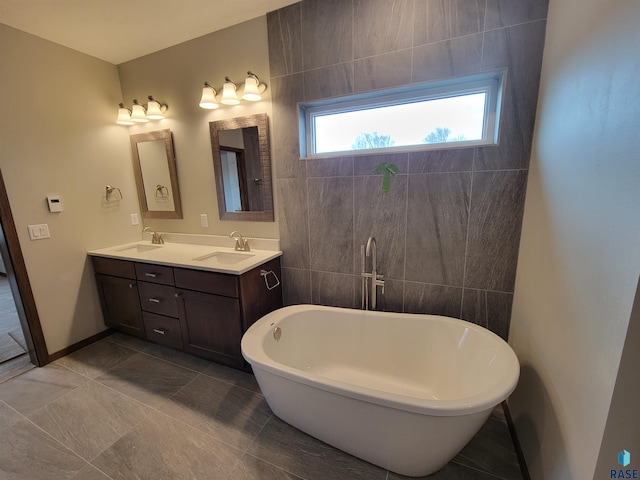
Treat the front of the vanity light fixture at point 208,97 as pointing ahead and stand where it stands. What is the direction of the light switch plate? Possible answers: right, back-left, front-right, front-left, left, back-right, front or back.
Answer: front-right

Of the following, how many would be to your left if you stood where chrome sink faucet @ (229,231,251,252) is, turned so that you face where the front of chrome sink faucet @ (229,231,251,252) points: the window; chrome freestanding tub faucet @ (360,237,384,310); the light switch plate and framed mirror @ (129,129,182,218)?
2

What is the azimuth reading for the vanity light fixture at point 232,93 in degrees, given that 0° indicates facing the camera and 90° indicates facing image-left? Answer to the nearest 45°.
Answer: approximately 45°

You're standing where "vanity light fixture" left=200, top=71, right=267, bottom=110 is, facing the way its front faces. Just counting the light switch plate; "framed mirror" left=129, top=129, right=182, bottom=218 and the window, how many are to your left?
1

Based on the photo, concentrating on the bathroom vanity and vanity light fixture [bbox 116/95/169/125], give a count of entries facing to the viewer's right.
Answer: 0

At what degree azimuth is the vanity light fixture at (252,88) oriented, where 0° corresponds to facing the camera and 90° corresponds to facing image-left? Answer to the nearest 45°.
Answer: approximately 45°

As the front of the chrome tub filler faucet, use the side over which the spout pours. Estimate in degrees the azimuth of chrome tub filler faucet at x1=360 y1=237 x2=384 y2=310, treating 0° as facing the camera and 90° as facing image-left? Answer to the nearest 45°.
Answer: approximately 45°

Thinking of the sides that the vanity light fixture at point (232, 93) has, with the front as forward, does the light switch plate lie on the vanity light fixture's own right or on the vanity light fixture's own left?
on the vanity light fixture's own right
